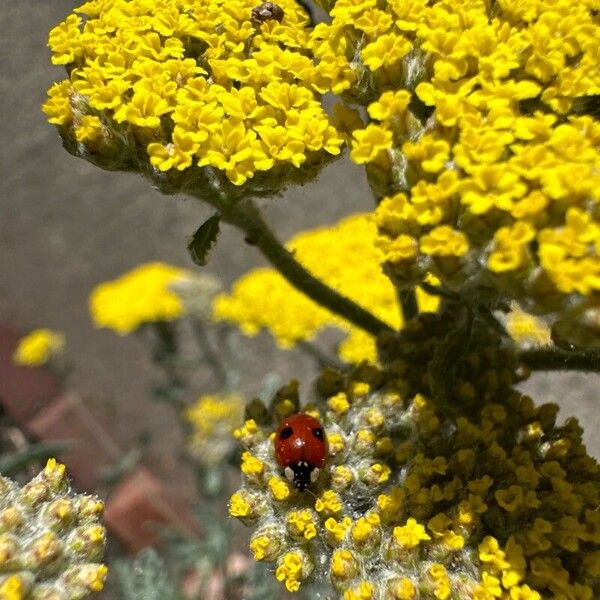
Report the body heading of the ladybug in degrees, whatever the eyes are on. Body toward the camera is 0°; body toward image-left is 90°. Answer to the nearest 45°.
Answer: approximately 0°

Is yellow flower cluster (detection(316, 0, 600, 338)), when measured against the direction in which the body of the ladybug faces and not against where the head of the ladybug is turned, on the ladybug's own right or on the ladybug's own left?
on the ladybug's own left

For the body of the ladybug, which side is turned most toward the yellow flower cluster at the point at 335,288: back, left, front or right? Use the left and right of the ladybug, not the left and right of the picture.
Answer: back

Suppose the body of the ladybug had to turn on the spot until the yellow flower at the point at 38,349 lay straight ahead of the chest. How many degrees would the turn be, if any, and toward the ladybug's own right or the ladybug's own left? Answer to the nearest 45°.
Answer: approximately 180°

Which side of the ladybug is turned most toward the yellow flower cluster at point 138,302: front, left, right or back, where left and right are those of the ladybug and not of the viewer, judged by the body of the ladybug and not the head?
back
